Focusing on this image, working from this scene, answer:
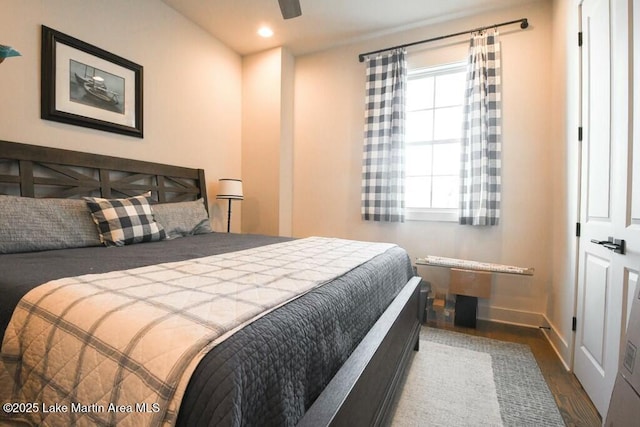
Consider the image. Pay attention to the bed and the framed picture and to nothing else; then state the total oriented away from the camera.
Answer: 0

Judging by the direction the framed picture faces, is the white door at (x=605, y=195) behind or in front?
in front

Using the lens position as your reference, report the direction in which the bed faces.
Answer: facing the viewer and to the right of the viewer

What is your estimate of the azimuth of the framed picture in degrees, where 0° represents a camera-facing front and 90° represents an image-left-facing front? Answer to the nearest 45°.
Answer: approximately 315°

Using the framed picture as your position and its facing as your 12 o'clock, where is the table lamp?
The table lamp is roughly at 10 o'clock from the framed picture.

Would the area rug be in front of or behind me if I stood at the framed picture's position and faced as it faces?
in front

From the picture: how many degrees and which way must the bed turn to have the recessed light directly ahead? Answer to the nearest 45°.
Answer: approximately 135° to its left

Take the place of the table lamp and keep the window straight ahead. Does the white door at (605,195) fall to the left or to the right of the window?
right

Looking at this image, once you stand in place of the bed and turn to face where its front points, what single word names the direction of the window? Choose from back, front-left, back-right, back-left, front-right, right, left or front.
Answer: left

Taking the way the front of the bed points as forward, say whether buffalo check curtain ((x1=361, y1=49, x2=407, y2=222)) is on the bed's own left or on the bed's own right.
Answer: on the bed's own left

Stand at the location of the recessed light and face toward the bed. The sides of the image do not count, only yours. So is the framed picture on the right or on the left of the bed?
right
